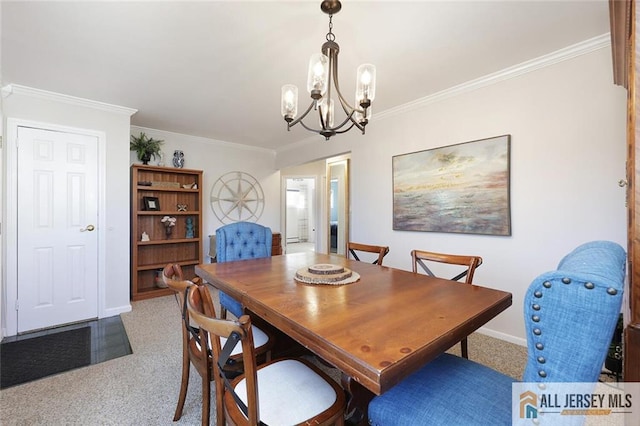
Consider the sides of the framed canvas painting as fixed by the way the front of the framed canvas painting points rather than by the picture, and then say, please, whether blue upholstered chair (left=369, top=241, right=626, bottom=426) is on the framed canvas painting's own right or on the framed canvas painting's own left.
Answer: on the framed canvas painting's own left

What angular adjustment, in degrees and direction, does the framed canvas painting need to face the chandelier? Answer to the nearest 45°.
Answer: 0° — it already faces it

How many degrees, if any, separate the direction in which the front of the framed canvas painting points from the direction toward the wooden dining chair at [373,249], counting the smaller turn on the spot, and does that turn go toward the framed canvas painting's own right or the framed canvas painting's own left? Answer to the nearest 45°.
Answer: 0° — it already faces it

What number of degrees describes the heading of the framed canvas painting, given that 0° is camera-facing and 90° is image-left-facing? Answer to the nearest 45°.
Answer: approximately 45°

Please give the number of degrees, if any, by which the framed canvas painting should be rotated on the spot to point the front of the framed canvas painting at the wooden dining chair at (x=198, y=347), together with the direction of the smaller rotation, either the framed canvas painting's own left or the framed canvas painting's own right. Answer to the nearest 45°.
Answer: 0° — it already faces it

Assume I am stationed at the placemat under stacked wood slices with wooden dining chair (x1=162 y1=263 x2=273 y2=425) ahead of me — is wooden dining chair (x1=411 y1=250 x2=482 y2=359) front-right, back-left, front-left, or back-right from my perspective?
back-left

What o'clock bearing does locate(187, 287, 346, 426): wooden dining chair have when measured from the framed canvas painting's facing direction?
The wooden dining chair is roughly at 11 o'clock from the framed canvas painting.

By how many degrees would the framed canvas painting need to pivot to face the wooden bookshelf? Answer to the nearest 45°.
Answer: approximately 45° to its right

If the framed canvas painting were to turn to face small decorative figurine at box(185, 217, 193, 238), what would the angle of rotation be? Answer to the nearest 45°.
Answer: approximately 45° to its right

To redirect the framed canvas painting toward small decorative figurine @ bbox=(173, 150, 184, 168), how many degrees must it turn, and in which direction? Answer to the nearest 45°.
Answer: approximately 45° to its right

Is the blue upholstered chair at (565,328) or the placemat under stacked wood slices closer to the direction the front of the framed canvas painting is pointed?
the placemat under stacked wood slices
